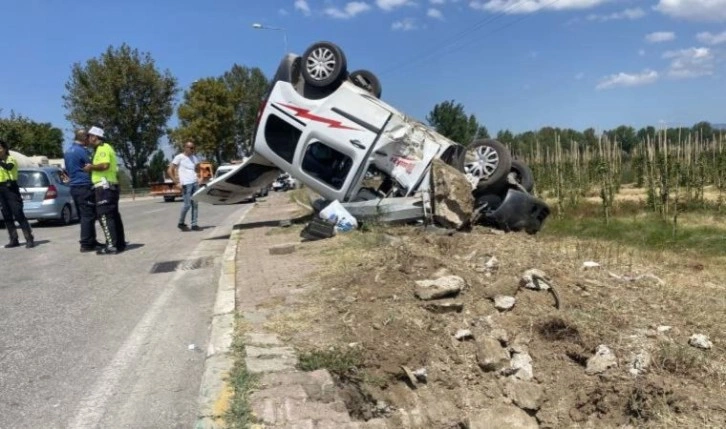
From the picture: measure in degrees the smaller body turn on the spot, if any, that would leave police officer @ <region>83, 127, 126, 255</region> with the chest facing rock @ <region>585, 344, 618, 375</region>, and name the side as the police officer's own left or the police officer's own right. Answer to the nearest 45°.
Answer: approximately 135° to the police officer's own left

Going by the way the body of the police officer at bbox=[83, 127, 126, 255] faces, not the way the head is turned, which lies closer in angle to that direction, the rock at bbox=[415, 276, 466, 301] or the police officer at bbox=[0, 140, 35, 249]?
the police officer

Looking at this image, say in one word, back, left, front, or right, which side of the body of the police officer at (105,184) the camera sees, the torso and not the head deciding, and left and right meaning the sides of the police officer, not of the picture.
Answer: left

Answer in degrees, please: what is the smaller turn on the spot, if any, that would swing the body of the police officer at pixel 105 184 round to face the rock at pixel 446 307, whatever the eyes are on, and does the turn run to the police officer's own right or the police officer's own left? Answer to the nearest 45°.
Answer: approximately 90° to the police officer's own left

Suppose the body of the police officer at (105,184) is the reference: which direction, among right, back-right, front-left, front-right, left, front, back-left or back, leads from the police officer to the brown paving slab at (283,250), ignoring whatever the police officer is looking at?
back-left

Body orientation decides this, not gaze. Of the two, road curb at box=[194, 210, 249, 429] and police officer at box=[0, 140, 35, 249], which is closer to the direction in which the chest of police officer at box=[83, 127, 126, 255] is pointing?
the police officer

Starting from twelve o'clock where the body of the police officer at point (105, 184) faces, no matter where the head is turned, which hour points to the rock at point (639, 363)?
The rock is roughly at 8 o'clock from the police officer.

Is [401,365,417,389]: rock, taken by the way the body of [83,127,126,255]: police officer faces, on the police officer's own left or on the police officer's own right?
on the police officer's own left

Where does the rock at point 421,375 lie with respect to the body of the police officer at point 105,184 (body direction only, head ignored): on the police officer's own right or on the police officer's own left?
on the police officer's own left

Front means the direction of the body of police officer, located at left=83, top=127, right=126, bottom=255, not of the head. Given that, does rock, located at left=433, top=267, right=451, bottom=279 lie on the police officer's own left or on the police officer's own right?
on the police officer's own left

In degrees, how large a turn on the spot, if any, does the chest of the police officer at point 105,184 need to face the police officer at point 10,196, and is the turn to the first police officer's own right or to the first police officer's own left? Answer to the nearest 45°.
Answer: approximately 45° to the first police officer's own right

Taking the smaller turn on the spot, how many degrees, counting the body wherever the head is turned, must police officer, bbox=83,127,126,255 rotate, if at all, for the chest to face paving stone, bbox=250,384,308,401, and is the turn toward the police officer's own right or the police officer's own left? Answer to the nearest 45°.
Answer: approximately 90° to the police officer's own left
